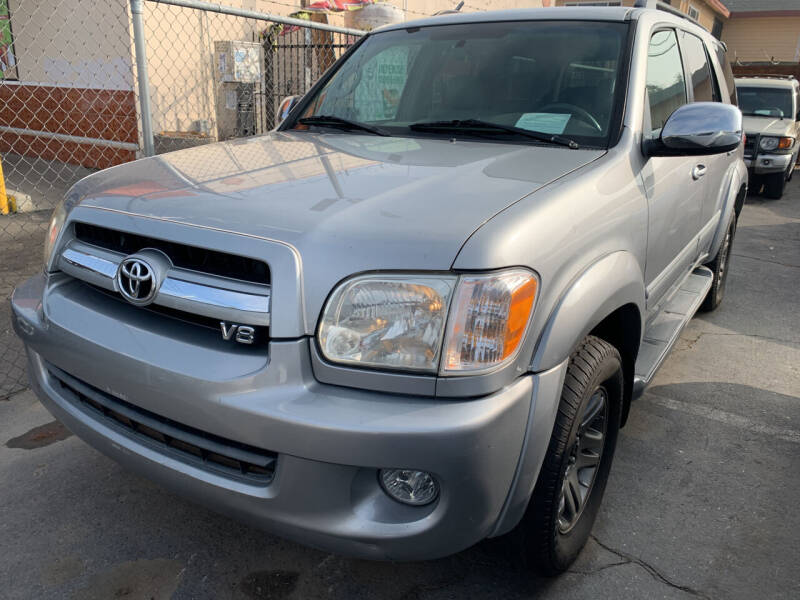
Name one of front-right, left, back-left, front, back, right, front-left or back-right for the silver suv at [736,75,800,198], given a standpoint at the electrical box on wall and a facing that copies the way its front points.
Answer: front-left

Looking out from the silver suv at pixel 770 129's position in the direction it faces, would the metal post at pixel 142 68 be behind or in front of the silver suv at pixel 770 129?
in front

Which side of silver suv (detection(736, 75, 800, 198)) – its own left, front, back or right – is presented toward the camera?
front

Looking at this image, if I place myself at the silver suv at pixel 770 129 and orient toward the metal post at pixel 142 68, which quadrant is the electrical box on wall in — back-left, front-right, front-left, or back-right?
front-right

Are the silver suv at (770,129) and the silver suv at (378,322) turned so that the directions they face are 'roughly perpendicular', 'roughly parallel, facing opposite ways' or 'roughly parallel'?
roughly parallel

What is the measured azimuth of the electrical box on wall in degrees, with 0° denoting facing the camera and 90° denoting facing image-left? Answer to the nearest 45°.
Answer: approximately 315°

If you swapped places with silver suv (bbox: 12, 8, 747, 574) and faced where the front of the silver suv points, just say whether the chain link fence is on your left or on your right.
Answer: on your right

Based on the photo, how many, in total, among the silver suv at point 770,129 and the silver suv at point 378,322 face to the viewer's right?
0

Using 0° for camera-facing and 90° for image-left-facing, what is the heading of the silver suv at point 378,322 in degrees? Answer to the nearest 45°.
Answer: approximately 45°

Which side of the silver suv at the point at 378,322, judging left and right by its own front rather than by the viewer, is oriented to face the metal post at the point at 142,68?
right

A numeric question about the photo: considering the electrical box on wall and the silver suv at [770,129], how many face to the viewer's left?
0

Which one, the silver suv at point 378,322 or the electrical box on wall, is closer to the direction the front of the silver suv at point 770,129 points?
the silver suv

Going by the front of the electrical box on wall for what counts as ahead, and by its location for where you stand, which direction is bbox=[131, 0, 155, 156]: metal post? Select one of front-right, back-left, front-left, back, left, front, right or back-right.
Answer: front-right

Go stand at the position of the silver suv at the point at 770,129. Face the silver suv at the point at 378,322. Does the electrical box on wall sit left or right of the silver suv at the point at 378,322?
right

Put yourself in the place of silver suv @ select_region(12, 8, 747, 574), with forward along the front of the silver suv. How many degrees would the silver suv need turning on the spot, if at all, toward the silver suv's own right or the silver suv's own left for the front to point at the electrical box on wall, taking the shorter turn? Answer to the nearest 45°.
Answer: approximately 135° to the silver suv's own right

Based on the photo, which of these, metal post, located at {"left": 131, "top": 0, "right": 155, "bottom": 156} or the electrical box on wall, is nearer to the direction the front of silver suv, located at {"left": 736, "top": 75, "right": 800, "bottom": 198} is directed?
the metal post
